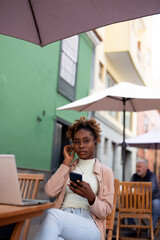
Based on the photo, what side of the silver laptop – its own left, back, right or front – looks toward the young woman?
front

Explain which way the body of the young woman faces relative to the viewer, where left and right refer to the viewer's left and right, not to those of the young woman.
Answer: facing the viewer and to the left of the viewer

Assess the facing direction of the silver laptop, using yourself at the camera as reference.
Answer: facing away from the viewer and to the right of the viewer

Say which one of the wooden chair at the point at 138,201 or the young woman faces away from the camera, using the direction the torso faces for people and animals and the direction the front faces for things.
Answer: the wooden chair

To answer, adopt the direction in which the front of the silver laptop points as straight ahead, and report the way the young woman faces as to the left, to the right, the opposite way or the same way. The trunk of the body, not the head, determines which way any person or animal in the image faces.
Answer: the opposite way

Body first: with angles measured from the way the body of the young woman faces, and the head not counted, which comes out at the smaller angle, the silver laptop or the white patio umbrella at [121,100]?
the silver laptop

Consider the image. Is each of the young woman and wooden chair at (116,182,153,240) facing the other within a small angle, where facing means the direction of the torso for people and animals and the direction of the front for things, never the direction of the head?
no

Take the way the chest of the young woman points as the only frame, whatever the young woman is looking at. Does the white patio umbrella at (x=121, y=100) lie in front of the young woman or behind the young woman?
behind

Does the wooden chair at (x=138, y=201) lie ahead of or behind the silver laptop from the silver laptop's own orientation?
ahead

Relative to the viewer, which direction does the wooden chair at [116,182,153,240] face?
away from the camera
